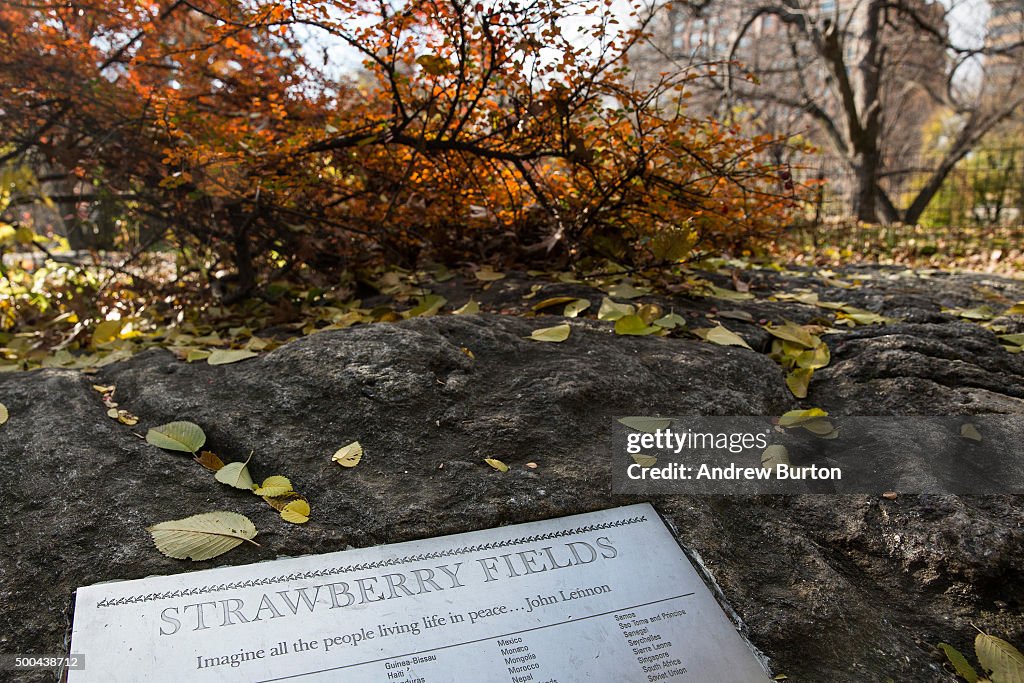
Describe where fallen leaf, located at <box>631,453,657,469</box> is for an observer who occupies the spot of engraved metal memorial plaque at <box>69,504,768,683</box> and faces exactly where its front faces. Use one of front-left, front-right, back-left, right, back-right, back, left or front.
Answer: back-left

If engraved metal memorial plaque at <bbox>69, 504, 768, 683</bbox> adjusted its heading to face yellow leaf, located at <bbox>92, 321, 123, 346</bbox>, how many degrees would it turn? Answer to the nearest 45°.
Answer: approximately 135° to its right

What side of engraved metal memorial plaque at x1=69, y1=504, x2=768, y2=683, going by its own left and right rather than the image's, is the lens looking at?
front

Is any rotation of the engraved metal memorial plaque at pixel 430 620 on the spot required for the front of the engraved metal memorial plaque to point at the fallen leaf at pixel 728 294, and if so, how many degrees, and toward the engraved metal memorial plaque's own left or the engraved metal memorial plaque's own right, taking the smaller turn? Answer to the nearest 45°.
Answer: approximately 135° to the engraved metal memorial plaque's own left

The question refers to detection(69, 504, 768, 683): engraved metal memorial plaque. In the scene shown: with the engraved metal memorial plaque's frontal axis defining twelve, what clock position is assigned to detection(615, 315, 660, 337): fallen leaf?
The fallen leaf is roughly at 7 o'clock from the engraved metal memorial plaque.

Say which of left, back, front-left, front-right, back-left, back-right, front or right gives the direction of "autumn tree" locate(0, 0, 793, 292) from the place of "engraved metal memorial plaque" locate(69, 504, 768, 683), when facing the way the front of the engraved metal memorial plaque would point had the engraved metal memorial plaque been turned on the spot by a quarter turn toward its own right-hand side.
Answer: right

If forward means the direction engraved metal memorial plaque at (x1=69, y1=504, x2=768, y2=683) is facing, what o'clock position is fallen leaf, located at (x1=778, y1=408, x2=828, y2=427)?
The fallen leaf is roughly at 8 o'clock from the engraved metal memorial plaque.

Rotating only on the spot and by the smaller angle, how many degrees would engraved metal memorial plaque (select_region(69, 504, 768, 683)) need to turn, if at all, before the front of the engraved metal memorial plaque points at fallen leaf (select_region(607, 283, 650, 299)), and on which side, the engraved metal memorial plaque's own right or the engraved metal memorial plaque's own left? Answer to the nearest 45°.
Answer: approximately 135° to the engraved metal memorial plaque's own left

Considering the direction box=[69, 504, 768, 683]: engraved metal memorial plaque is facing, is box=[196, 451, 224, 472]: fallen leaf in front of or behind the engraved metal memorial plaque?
behind

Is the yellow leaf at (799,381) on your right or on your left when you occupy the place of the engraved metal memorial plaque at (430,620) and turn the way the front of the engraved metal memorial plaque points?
on your left

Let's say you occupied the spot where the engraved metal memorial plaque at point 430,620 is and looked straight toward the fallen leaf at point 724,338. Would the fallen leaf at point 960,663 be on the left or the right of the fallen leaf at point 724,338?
right

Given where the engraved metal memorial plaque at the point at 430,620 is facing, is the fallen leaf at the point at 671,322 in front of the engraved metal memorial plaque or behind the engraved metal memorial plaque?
behind

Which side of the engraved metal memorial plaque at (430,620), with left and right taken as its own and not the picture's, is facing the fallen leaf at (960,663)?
left

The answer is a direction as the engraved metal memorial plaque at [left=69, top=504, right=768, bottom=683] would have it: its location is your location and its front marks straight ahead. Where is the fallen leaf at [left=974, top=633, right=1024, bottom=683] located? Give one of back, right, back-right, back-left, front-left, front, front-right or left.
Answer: left
